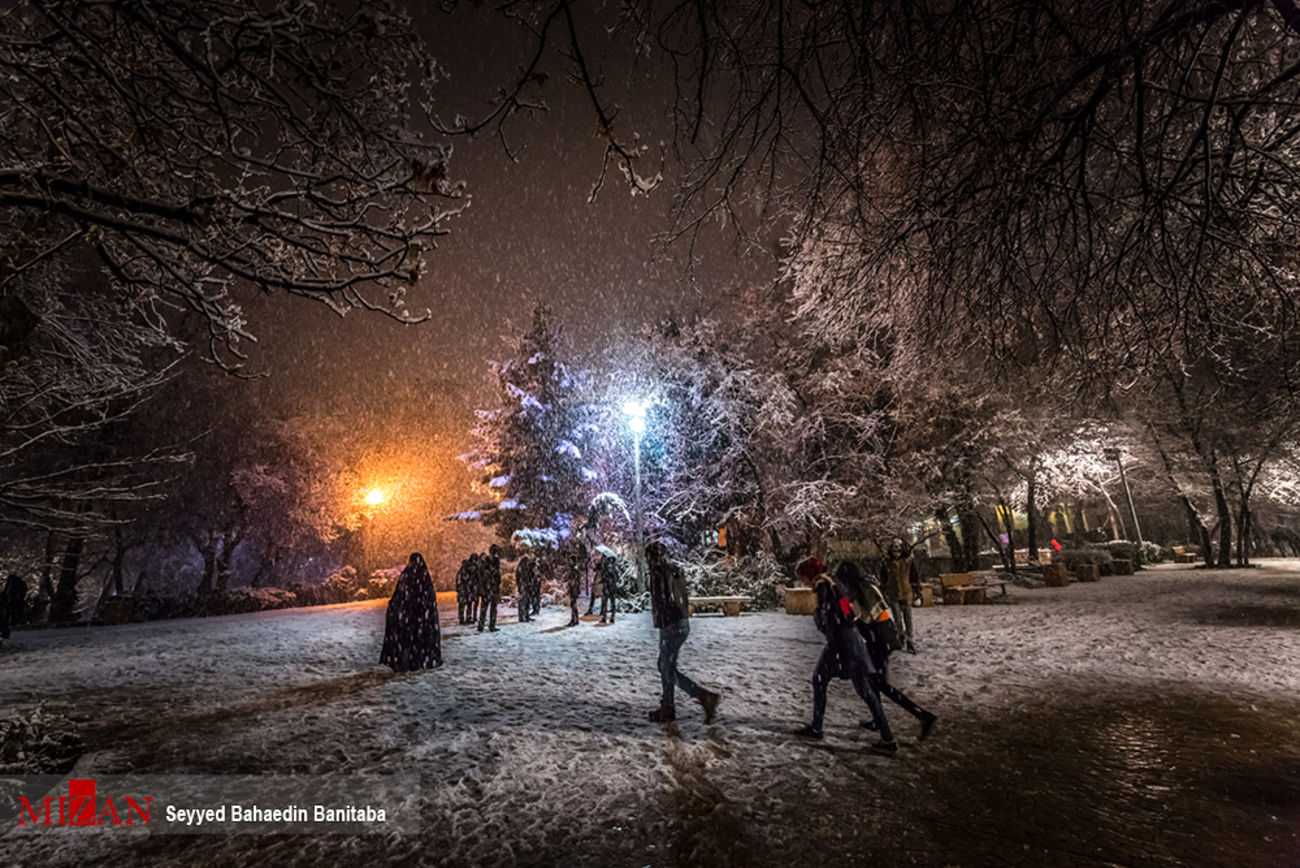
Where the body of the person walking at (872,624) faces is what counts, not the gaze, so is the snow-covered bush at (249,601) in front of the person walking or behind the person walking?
in front

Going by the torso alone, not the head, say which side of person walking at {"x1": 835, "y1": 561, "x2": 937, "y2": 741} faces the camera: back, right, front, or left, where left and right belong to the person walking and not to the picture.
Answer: left

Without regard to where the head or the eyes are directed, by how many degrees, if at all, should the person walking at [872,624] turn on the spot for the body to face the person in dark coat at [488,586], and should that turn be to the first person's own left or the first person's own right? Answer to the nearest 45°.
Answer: approximately 45° to the first person's own right

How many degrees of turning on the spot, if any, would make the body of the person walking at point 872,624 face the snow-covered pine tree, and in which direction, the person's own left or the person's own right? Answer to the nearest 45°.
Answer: approximately 45° to the person's own right
